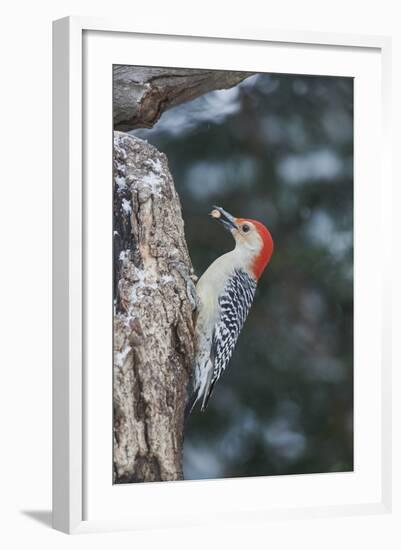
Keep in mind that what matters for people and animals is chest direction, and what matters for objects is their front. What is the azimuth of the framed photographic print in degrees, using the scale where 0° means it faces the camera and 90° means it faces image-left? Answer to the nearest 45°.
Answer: approximately 315°
